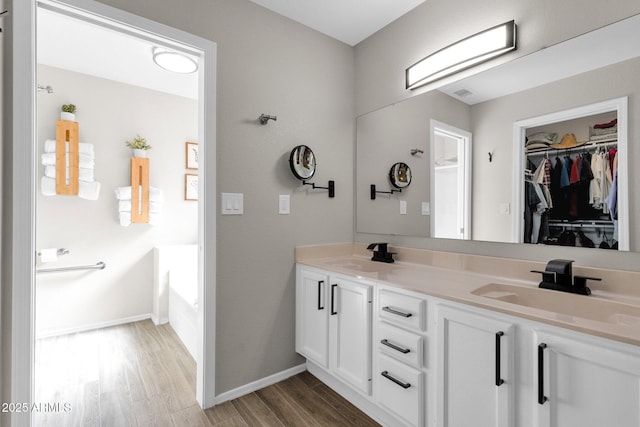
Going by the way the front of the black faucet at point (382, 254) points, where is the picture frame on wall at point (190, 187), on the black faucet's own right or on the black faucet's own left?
on the black faucet's own right

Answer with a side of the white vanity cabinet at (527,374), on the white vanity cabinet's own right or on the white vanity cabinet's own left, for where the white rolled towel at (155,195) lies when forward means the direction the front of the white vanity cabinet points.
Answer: on the white vanity cabinet's own right

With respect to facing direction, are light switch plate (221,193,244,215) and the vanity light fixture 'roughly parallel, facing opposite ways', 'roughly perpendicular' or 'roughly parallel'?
roughly perpendicular

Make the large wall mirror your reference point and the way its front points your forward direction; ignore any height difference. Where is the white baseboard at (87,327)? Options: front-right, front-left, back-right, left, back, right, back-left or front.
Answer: front-right

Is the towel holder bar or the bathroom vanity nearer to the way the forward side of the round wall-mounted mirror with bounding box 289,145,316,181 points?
the bathroom vanity

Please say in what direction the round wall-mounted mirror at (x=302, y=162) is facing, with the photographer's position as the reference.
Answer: facing the viewer and to the right of the viewer
